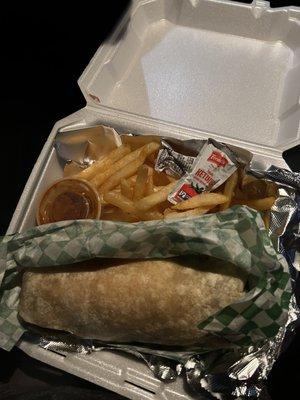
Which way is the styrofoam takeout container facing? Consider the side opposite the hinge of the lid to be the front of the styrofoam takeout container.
toward the camera
